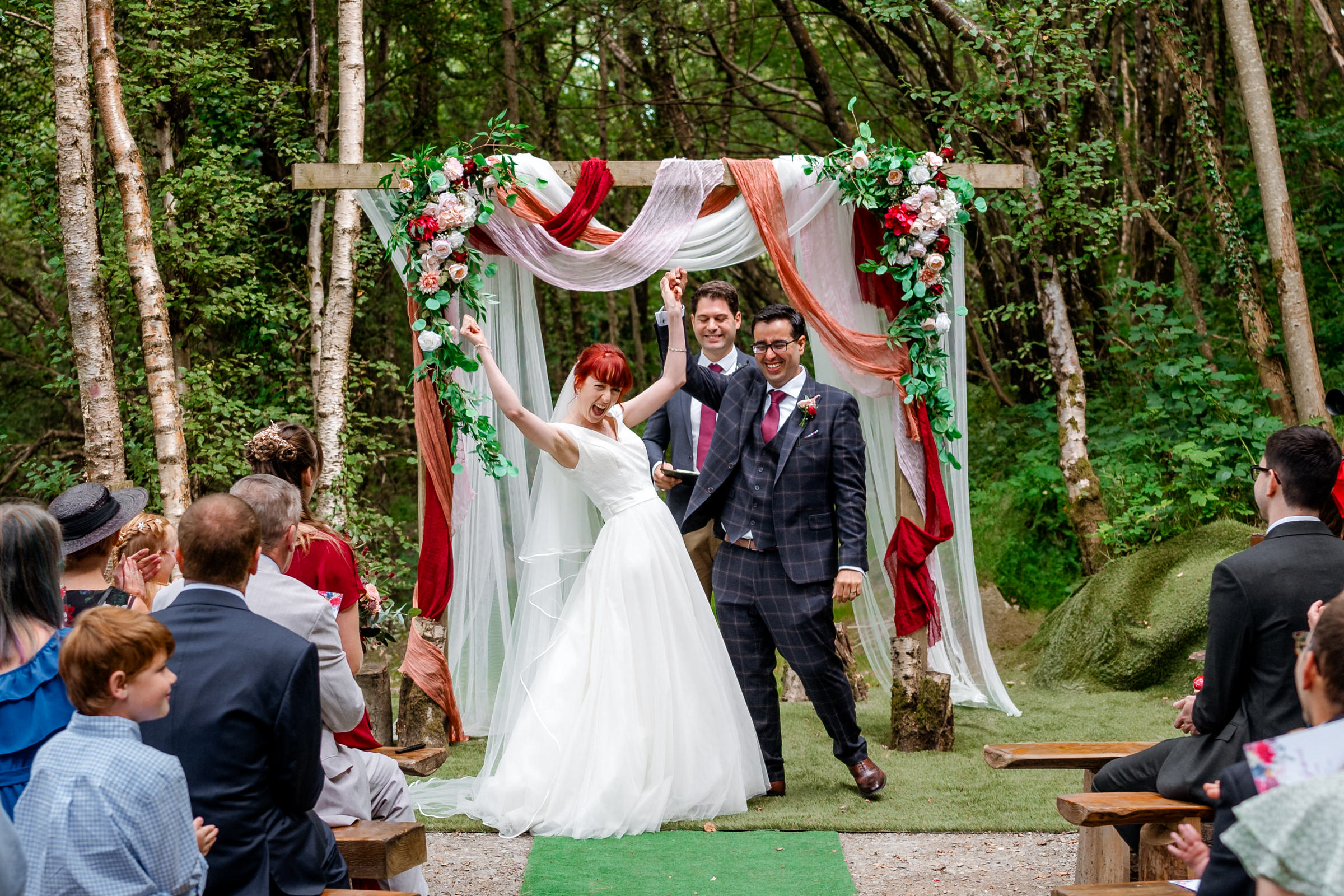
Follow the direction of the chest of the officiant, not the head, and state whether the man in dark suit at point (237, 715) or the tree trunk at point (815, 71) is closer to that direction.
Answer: the man in dark suit

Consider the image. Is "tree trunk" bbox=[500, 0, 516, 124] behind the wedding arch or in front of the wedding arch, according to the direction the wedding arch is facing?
behind

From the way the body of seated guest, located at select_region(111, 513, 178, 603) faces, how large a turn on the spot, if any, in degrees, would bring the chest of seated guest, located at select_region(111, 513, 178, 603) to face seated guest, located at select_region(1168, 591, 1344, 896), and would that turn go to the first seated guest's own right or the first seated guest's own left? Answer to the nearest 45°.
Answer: approximately 90° to the first seated guest's own right

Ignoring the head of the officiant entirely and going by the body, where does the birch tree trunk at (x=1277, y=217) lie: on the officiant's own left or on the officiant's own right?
on the officiant's own left

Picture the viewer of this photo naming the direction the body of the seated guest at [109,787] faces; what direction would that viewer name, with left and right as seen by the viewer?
facing away from the viewer and to the right of the viewer

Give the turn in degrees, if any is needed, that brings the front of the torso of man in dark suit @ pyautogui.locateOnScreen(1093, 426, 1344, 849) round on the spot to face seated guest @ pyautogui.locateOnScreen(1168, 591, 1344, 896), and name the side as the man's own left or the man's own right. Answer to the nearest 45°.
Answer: approximately 135° to the man's own left

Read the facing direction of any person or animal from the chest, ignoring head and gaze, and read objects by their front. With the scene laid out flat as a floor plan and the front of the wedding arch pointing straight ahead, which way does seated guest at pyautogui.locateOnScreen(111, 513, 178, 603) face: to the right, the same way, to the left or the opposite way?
the opposite way

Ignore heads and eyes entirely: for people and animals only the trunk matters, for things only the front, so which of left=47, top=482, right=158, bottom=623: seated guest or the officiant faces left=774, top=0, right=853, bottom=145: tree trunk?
the seated guest
